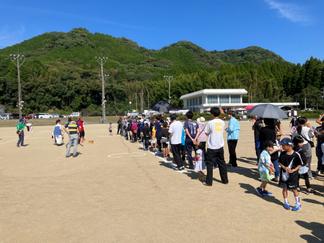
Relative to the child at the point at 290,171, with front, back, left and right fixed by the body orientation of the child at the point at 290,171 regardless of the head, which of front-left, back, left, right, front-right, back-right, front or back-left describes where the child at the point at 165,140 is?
right

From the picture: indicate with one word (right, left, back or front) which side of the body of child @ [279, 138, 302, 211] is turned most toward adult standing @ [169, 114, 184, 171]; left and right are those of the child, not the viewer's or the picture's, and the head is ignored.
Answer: right

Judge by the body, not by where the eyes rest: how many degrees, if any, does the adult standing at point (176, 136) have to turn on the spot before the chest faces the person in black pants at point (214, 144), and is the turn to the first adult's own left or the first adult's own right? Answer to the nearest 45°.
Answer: approximately 180°

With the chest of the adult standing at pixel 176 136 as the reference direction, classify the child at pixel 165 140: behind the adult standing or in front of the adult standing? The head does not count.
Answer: in front

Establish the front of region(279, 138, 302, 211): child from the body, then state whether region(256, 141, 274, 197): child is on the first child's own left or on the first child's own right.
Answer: on the first child's own right

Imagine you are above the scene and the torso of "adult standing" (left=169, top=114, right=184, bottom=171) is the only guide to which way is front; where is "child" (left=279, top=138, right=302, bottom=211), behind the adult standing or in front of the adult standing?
behind

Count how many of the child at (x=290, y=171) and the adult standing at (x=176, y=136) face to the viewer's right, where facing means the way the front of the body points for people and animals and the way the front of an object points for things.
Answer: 0

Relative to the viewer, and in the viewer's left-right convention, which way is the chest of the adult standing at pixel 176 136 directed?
facing away from the viewer and to the left of the viewer

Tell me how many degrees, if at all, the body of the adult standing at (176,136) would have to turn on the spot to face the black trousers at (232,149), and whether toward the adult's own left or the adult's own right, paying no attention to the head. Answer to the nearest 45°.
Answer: approximately 135° to the adult's own right

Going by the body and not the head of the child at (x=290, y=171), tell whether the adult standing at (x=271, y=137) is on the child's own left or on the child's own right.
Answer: on the child's own right

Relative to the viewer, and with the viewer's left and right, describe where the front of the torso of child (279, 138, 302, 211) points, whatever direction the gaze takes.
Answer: facing the viewer and to the left of the viewer

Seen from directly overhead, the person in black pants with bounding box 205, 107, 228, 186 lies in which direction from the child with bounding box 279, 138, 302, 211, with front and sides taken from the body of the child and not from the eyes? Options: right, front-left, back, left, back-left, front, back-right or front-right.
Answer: right

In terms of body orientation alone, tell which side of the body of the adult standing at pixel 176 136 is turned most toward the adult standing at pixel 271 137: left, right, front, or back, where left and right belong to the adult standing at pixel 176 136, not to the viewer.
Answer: back
